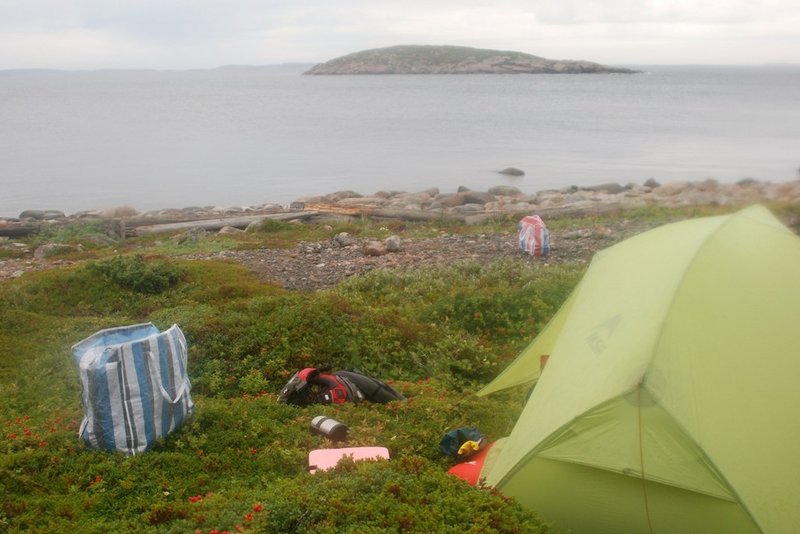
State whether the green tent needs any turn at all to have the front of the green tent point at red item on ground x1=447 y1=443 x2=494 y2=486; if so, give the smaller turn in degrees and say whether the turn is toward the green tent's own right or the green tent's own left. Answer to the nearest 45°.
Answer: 0° — it already faces it

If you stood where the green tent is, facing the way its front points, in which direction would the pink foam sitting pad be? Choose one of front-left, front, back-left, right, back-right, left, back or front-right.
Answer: front

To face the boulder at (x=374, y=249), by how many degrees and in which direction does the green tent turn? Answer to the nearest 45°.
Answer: approximately 45° to its right

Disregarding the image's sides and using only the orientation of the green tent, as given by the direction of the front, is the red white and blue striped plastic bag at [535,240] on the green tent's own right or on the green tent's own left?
on the green tent's own right

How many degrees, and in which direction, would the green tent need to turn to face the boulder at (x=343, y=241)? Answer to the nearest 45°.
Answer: approximately 45° to its right

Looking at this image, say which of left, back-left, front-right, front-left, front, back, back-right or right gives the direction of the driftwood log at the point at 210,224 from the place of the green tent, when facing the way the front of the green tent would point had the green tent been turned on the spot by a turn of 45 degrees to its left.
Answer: right

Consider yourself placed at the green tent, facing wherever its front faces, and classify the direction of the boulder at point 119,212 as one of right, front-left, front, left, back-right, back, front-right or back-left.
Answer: front-right

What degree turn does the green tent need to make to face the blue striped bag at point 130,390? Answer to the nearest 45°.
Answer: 0° — it already faces it

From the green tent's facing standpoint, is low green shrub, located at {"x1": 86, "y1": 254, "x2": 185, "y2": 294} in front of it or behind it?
in front

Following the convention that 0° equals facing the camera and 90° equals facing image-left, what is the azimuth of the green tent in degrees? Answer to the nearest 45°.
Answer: approximately 90°

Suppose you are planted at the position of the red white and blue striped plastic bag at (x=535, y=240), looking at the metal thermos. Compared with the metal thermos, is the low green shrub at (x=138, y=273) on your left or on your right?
right
